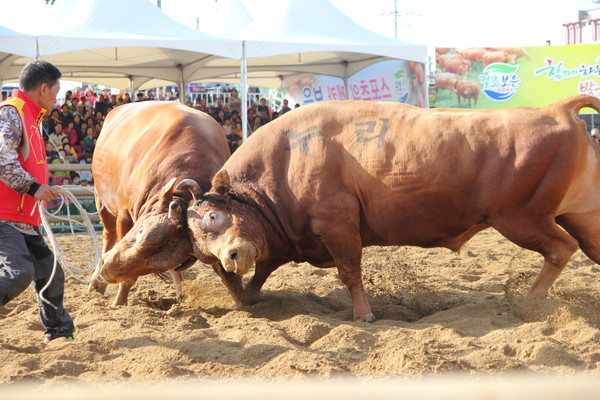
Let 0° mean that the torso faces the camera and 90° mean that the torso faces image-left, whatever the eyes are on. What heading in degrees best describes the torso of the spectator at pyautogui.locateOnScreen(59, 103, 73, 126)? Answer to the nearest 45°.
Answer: approximately 0°

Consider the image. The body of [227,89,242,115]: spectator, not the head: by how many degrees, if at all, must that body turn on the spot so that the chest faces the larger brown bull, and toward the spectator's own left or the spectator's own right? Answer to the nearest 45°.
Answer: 0° — they already face it

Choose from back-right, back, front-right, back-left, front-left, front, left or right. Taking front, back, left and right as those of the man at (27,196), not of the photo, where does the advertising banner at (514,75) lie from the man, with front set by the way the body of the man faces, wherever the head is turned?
front-left

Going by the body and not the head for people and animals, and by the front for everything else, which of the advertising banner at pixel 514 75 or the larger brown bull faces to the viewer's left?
the larger brown bull

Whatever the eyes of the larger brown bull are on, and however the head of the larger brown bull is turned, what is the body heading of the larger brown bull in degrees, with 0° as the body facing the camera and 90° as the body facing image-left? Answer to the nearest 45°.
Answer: approximately 90°

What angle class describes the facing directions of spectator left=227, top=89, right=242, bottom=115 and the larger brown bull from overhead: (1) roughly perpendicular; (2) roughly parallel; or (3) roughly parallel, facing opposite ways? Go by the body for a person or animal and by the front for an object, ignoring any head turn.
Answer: roughly perpendicular

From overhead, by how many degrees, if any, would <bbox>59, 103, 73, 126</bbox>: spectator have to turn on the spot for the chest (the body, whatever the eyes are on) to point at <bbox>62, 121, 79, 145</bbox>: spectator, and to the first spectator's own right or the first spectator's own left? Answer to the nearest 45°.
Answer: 0° — they already face them

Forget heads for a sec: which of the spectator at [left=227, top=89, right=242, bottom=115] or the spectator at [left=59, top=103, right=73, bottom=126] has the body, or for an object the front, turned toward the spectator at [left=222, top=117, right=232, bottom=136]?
the spectator at [left=227, top=89, right=242, bottom=115]

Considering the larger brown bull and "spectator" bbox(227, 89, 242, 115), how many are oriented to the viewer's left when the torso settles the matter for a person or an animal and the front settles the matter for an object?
1

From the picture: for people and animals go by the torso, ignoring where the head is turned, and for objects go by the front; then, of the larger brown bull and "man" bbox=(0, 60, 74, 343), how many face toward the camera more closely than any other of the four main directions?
0

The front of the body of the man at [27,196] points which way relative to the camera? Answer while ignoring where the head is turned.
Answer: to the viewer's right

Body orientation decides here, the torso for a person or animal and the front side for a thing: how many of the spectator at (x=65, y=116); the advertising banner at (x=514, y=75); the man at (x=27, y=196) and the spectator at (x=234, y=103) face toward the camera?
3

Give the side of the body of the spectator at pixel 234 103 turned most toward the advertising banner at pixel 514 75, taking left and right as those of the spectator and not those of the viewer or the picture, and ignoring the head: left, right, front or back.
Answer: left

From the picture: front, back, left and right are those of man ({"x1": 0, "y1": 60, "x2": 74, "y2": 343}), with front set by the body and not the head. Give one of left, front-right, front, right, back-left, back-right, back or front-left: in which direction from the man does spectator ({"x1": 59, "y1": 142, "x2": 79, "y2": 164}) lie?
left

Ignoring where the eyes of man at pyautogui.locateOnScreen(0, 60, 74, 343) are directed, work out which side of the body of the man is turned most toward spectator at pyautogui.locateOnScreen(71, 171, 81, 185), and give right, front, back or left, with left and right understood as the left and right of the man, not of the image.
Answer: left
